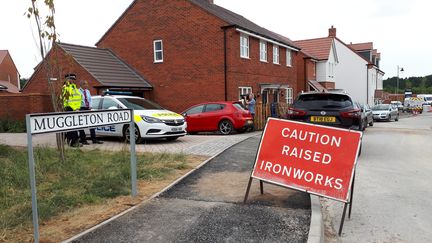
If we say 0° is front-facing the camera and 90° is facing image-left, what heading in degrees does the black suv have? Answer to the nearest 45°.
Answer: approximately 180°

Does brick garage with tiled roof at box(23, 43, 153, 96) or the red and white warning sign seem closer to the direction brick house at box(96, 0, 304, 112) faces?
the red and white warning sign

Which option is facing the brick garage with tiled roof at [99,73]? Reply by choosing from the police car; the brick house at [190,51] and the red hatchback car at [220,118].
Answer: the red hatchback car

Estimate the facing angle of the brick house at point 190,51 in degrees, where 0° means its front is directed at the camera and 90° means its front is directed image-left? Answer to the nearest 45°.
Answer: approximately 315°

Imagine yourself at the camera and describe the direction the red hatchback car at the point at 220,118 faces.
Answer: facing away from the viewer and to the left of the viewer

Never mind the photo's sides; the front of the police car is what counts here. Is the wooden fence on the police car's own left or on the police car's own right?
on the police car's own left

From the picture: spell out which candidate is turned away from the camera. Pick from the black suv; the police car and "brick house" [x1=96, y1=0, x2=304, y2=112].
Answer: the black suv

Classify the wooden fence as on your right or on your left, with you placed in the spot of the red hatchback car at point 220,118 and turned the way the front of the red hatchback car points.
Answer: on your right

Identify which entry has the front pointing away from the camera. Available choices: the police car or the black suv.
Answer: the black suv

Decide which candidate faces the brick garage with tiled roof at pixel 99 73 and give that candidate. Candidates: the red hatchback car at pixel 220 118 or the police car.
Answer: the red hatchback car
